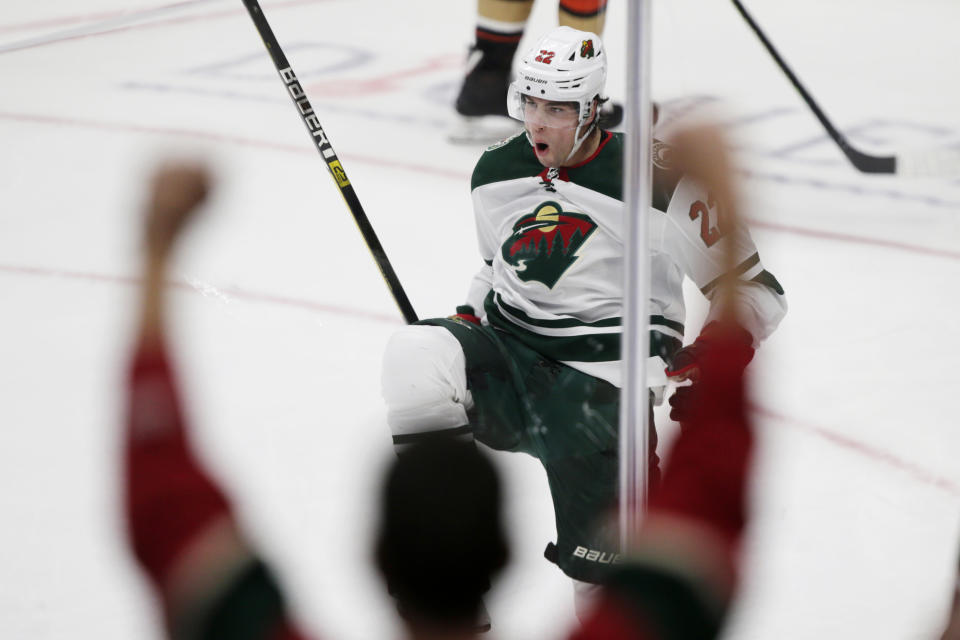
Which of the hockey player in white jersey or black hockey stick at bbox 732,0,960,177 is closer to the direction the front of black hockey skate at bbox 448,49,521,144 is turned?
the hockey player in white jersey

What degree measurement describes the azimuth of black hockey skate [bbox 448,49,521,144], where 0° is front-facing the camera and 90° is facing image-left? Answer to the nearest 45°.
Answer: approximately 45°

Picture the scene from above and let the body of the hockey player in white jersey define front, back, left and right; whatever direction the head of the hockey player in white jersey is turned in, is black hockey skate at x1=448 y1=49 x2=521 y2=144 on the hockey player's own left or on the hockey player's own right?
on the hockey player's own right

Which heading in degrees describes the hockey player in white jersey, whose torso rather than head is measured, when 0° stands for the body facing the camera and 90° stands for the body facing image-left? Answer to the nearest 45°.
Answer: approximately 45°

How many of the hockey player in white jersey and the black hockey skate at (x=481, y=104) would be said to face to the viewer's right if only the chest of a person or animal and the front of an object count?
0

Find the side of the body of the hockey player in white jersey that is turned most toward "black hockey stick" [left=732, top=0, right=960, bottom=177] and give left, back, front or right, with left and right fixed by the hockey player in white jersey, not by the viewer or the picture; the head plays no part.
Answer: back

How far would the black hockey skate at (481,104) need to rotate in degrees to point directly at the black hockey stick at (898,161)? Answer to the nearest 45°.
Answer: approximately 135° to its left
